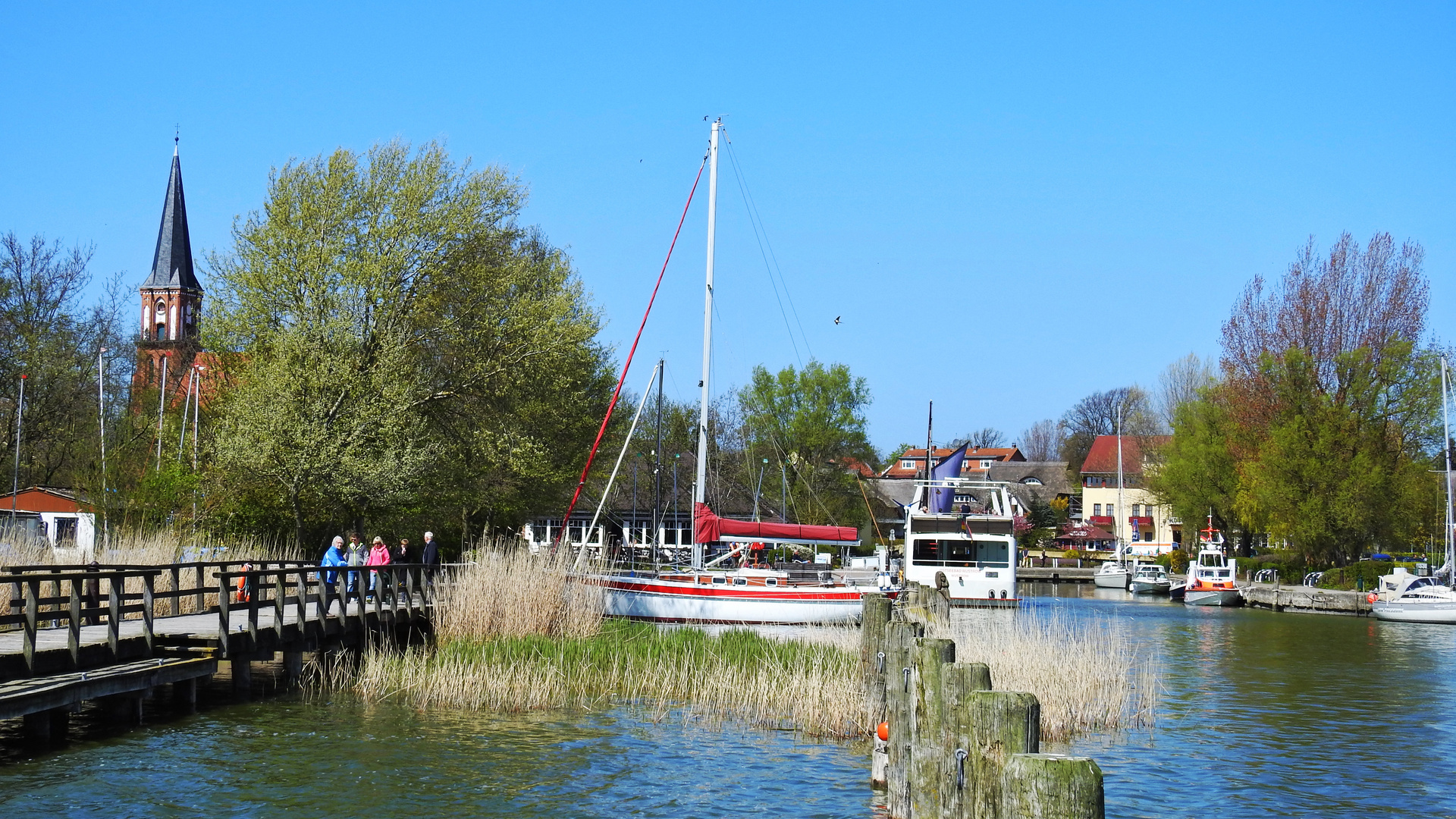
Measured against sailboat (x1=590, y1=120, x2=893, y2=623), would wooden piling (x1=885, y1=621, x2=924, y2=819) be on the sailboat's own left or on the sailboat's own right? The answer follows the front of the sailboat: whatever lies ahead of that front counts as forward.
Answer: on the sailboat's own left

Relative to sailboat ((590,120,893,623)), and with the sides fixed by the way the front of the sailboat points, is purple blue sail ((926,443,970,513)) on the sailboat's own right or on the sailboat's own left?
on the sailboat's own right

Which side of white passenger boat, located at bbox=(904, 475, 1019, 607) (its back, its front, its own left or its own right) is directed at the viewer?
back

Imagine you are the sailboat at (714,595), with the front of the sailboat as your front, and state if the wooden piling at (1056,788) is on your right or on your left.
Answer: on your left

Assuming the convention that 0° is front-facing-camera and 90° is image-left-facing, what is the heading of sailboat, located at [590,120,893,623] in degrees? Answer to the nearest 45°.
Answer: approximately 90°

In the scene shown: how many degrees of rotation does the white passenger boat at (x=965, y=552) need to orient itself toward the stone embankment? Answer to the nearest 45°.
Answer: approximately 45° to its right
